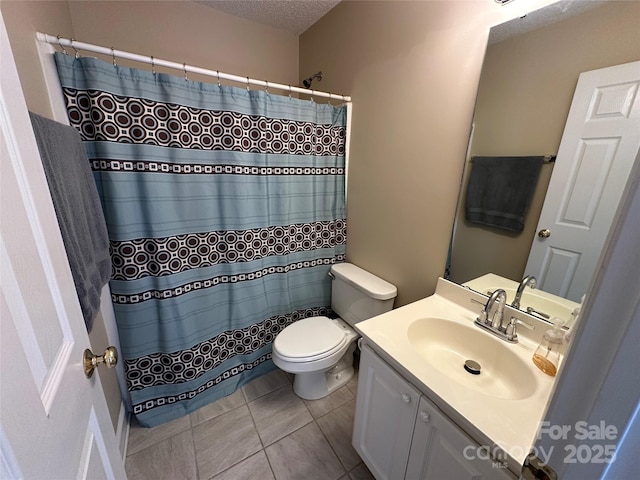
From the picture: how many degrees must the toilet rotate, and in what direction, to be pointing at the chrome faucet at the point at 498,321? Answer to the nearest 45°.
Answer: approximately 90° to its left

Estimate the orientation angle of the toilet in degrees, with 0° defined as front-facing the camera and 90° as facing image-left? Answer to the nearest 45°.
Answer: approximately 45°

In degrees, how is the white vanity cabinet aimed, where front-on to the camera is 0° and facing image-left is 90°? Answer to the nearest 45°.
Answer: approximately 45°

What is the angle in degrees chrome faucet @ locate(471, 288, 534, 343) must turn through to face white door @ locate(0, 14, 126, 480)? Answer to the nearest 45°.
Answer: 0° — it already faces it
